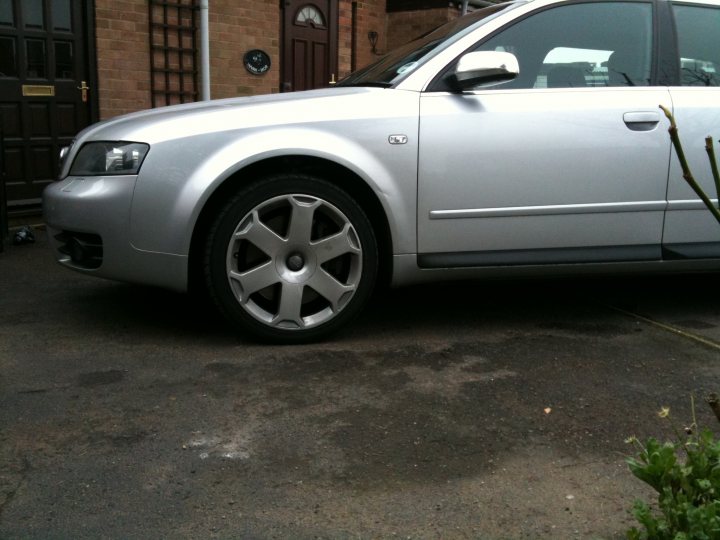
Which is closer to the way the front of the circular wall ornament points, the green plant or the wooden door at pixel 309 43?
the green plant

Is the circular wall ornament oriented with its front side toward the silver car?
yes

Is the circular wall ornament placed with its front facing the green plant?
yes

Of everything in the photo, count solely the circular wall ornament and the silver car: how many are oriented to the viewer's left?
1

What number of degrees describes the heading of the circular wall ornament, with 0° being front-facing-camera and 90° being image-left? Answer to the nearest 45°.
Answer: approximately 0°

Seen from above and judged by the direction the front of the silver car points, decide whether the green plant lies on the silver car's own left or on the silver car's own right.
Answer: on the silver car's own left

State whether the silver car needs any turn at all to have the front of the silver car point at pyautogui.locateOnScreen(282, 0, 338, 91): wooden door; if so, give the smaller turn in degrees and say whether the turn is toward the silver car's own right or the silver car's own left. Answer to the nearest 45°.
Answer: approximately 90° to the silver car's own right

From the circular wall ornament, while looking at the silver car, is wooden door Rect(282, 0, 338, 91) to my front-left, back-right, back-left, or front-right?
back-left

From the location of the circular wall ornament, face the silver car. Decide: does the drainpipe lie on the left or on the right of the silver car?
right

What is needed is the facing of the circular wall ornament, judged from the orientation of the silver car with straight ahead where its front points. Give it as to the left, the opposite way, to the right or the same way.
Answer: to the left

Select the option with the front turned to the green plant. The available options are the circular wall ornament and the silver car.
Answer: the circular wall ornament

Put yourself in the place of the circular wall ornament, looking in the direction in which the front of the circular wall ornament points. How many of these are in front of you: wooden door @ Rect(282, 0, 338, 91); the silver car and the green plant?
2

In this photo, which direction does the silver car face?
to the viewer's left
